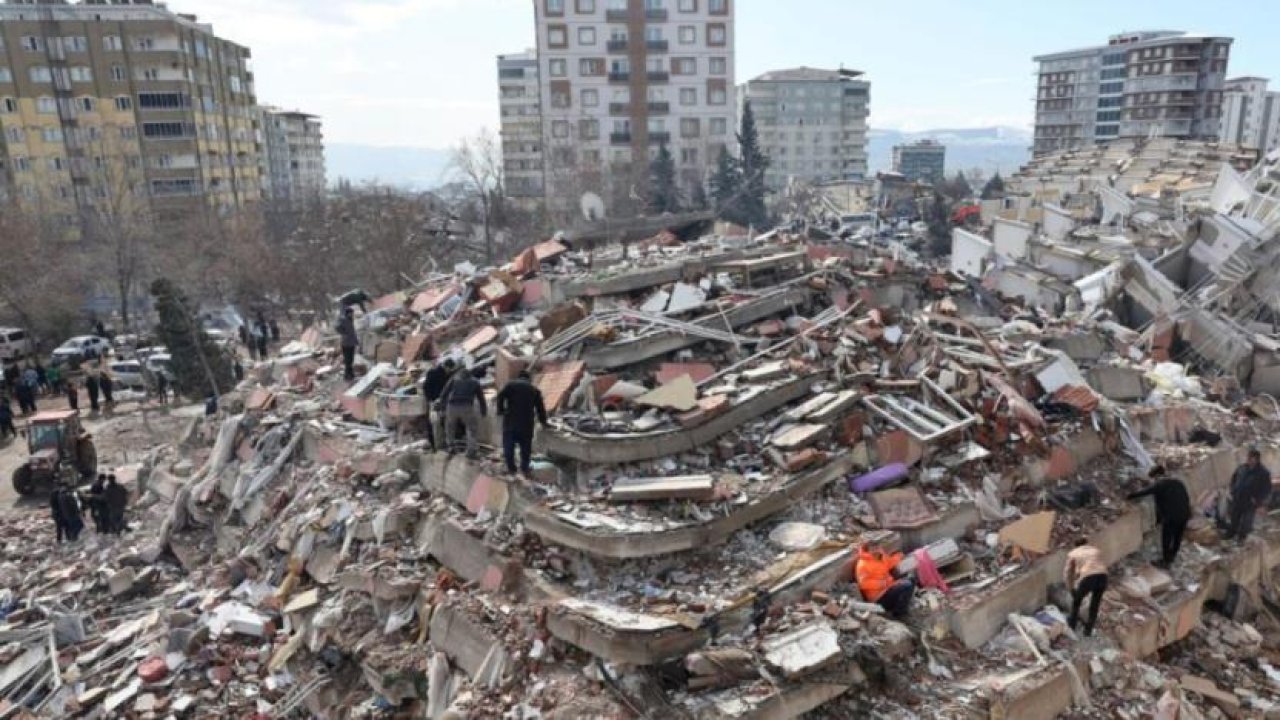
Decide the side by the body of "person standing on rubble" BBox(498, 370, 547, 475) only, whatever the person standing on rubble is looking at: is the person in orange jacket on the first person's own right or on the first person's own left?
on the first person's own right

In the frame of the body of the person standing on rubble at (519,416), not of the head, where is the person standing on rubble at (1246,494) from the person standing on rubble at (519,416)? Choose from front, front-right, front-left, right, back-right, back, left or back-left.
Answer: right

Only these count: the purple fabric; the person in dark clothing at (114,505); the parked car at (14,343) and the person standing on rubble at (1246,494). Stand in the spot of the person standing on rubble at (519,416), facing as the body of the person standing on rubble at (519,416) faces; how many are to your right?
2

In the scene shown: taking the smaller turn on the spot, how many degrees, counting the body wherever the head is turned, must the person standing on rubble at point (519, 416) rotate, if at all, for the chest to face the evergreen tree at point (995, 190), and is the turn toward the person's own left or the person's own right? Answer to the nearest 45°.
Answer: approximately 45° to the person's own right

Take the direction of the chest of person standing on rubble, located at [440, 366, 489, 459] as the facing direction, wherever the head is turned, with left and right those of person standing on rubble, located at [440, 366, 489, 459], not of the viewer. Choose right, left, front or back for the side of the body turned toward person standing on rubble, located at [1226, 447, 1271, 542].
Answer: right

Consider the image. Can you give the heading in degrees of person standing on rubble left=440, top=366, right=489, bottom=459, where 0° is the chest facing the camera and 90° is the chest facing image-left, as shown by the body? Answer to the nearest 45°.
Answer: approximately 180°

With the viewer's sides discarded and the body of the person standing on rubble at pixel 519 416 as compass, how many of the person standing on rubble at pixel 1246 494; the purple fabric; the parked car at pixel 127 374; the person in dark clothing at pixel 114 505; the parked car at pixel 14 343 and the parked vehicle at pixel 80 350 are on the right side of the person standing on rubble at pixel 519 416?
2

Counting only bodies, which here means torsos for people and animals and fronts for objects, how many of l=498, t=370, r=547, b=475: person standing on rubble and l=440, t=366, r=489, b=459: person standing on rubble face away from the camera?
2

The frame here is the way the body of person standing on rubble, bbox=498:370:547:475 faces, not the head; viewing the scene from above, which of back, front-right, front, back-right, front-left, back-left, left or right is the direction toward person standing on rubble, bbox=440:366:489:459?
front-left

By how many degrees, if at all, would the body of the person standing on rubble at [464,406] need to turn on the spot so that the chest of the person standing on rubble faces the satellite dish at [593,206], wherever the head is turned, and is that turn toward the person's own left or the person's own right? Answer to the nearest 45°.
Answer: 0° — they already face it

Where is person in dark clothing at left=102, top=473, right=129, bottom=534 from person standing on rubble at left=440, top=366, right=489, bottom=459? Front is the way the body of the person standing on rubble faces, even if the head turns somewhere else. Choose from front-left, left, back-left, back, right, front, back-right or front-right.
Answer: front-left

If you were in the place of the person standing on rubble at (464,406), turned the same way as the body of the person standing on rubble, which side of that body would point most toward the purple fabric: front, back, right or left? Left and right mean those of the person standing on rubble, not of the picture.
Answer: right

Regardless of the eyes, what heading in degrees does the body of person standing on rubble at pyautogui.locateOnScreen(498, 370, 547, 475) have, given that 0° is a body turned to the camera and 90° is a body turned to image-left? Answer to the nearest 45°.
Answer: approximately 180°

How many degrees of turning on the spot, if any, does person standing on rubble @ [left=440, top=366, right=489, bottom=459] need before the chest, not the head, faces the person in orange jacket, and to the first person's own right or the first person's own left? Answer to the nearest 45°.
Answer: approximately 135° to the first person's own right
